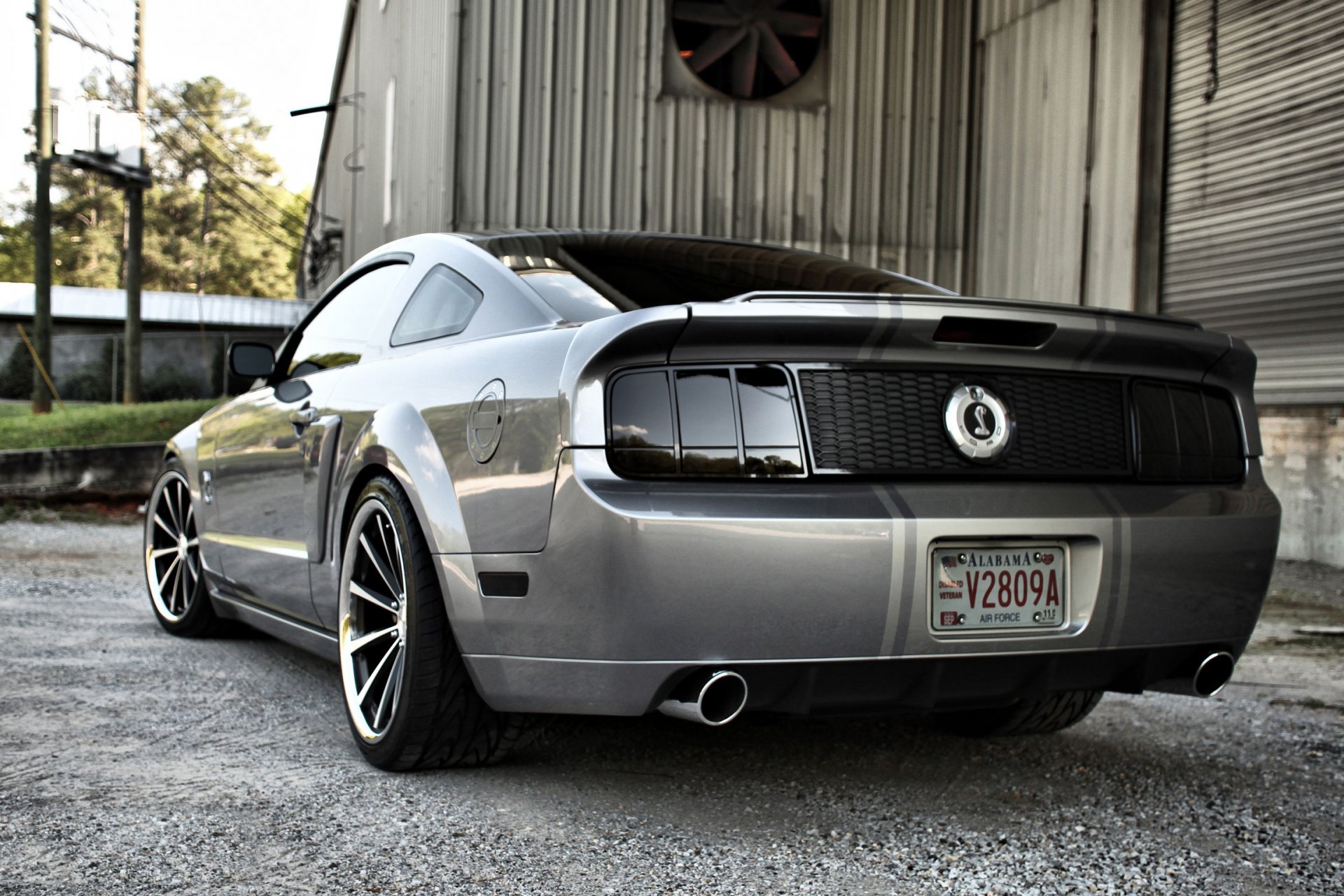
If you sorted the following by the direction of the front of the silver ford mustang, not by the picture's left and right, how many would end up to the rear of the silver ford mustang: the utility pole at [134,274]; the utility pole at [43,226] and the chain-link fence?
0

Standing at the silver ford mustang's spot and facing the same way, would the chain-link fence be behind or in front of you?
in front

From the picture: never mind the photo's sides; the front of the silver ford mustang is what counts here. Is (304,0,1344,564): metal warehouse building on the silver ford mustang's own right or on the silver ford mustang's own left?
on the silver ford mustang's own right

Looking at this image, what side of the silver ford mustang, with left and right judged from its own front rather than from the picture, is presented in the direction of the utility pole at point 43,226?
front

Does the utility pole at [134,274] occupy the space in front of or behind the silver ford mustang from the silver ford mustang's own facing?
in front

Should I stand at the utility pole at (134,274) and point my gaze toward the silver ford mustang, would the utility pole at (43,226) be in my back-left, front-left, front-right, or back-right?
front-right

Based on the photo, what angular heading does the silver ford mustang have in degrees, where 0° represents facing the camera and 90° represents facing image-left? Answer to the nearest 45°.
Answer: approximately 135°
